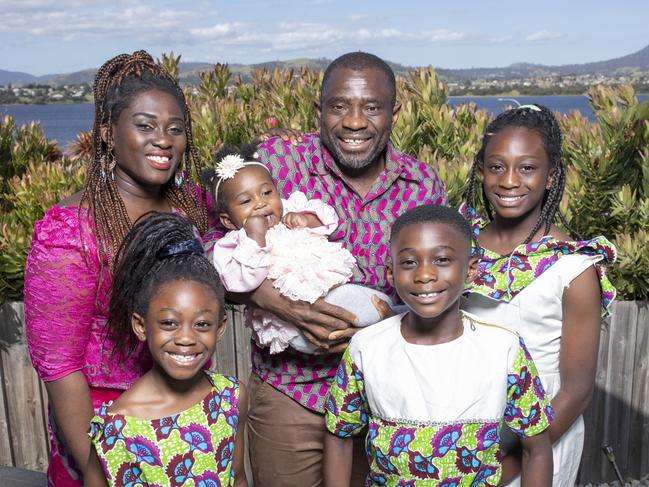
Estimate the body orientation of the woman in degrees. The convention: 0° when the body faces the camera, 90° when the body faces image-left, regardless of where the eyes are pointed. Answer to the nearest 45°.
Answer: approximately 315°

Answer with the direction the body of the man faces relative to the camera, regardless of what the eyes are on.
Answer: toward the camera

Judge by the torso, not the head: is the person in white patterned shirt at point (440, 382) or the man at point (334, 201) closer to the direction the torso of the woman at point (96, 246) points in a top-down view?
the person in white patterned shirt

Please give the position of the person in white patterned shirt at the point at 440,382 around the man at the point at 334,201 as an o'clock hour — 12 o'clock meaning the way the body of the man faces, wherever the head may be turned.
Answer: The person in white patterned shirt is roughly at 11 o'clock from the man.

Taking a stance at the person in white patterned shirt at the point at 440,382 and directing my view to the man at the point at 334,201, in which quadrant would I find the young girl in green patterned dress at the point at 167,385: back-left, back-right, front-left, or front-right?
front-left

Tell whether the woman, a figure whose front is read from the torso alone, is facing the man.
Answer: no

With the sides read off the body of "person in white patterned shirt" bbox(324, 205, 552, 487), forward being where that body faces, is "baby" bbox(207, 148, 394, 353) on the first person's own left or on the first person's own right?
on the first person's own right

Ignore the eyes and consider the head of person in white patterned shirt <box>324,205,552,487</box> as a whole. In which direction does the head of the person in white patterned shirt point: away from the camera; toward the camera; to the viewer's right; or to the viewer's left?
toward the camera

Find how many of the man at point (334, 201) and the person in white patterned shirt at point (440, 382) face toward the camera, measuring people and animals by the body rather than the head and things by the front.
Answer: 2

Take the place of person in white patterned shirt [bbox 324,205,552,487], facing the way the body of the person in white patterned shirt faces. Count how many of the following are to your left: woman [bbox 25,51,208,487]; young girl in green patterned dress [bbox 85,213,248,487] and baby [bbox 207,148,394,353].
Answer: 0

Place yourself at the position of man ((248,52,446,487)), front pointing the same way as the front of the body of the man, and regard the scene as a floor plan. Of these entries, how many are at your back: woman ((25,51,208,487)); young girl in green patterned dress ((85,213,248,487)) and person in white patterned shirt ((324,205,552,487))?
0

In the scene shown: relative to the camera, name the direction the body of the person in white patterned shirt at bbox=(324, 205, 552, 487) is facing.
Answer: toward the camera

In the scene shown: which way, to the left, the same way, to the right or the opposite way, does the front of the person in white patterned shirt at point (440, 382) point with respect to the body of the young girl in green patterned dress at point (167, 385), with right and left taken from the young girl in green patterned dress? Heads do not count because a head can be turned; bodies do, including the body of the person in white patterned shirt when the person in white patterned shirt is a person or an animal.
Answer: the same way

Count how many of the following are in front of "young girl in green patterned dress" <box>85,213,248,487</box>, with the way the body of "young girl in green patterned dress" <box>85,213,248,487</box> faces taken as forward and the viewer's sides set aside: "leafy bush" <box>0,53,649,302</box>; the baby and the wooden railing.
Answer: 0

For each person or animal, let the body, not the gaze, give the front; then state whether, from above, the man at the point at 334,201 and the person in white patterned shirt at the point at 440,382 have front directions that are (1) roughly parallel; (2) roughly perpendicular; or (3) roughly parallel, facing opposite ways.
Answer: roughly parallel

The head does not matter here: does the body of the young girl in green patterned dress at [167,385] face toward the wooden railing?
no

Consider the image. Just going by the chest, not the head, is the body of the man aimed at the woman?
no
